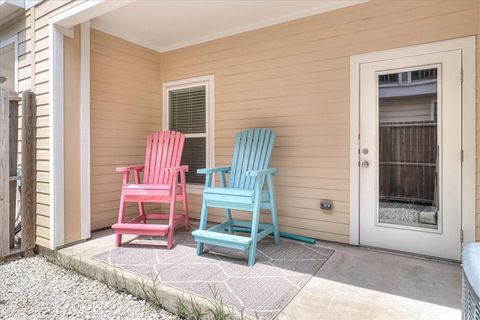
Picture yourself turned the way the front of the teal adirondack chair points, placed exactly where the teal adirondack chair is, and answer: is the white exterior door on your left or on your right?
on your left

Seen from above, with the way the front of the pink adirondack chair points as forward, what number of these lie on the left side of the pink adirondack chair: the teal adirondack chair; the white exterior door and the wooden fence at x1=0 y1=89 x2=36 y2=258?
2

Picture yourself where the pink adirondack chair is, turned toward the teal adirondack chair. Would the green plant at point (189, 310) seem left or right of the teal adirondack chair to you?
right

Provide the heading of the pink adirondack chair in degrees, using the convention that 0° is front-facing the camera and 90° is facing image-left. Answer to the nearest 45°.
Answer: approximately 45°

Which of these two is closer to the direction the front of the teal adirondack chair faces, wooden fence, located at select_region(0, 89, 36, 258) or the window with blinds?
the wooden fence

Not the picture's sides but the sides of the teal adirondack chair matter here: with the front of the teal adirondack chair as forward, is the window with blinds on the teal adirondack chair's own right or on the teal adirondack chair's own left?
on the teal adirondack chair's own right

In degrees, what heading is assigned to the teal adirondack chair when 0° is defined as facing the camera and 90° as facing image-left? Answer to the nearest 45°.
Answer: approximately 45°

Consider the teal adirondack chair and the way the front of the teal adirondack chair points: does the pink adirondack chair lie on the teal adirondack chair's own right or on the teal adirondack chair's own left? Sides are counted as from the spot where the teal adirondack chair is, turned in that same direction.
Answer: on the teal adirondack chair's own right

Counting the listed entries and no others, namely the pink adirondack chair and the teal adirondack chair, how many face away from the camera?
0

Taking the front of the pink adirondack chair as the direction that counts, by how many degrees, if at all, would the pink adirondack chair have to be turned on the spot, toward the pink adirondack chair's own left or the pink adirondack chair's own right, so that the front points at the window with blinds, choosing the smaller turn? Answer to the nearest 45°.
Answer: approximately 180°

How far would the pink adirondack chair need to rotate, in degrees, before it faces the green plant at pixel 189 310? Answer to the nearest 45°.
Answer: approximately 45° to its left

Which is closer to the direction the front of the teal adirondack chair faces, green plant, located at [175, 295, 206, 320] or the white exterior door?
the green plant

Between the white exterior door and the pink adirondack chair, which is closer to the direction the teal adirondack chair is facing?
the pink adirondack chair
